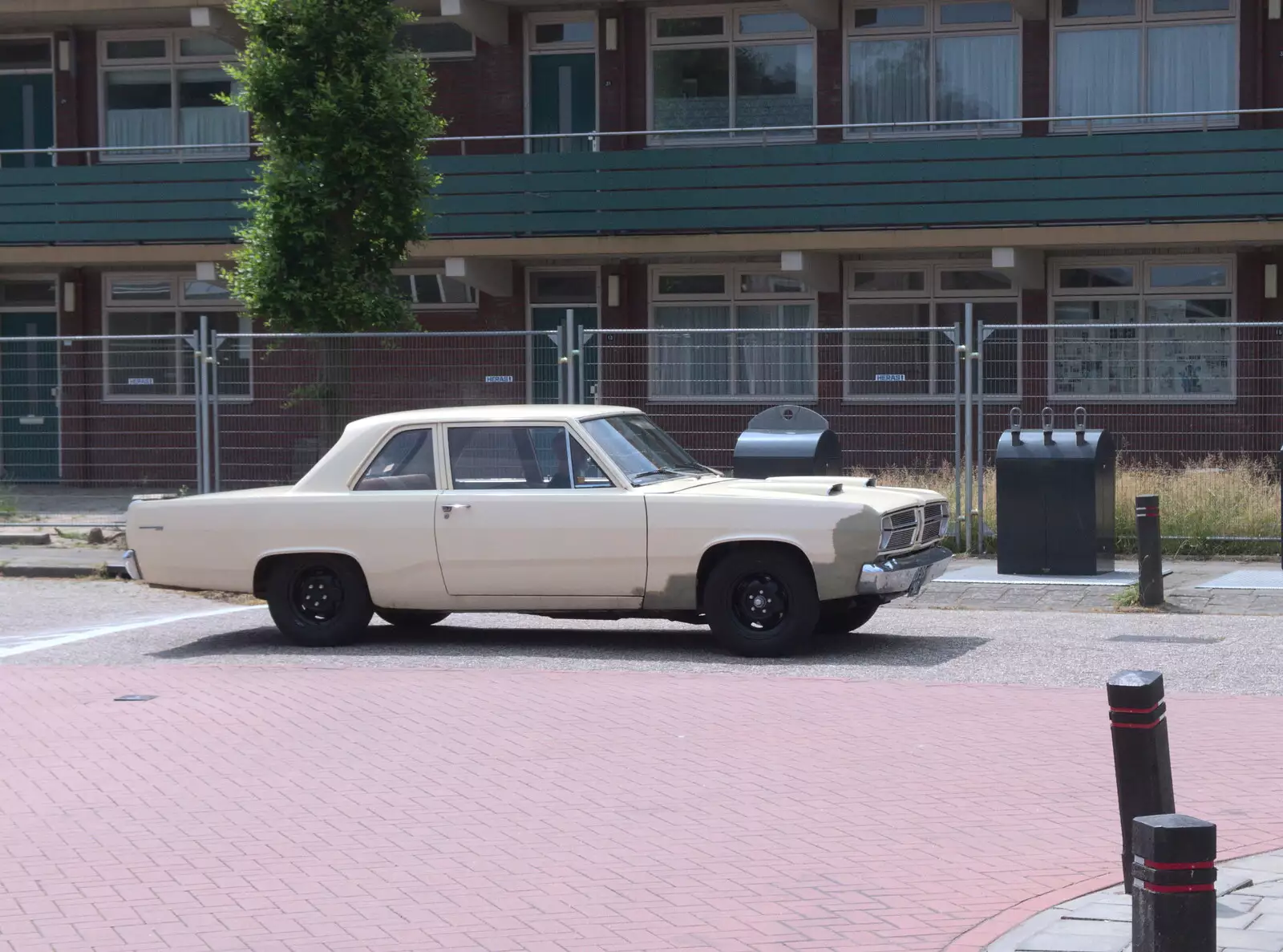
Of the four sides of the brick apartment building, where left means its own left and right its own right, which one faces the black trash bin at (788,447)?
front

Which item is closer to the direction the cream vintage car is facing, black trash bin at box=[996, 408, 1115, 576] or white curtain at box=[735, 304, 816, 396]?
the black trash bin

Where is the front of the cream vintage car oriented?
to the viewer's right

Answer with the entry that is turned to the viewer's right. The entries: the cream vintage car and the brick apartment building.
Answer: the cream vintage car

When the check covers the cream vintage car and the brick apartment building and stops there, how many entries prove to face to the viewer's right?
1

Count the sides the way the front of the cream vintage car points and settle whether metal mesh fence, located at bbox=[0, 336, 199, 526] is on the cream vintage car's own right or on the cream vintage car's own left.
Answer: on the cream vintage car's own left

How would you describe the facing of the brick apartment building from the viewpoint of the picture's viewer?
facing the viewer

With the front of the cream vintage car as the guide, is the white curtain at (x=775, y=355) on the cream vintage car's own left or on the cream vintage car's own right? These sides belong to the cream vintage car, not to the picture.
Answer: on the cream vintage car's own left

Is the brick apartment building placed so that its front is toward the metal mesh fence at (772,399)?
yes

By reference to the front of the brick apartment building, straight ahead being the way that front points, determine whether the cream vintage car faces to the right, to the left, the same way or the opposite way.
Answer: to the left

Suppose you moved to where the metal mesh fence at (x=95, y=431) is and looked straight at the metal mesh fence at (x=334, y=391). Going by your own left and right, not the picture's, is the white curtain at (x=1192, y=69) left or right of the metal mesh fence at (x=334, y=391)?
left

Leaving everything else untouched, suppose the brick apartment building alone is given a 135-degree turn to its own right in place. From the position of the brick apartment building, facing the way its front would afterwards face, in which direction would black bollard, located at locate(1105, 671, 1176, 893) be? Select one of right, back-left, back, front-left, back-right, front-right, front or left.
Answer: back-left

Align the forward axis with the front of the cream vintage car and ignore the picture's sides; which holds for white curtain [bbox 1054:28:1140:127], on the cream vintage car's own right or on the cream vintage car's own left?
on the cream vintage car's own left

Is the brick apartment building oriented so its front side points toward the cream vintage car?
yes

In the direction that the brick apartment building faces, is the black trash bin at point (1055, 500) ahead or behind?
ahead

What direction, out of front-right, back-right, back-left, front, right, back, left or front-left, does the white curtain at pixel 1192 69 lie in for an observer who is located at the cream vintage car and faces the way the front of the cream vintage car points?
front-left

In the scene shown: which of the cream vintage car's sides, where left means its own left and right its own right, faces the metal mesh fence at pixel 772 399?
left

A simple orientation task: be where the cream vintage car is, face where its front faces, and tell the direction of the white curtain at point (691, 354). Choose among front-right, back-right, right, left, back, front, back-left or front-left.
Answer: left

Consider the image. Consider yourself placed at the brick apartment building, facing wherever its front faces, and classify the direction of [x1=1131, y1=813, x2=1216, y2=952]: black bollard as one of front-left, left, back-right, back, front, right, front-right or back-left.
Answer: front

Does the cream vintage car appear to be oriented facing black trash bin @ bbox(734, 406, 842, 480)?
no
